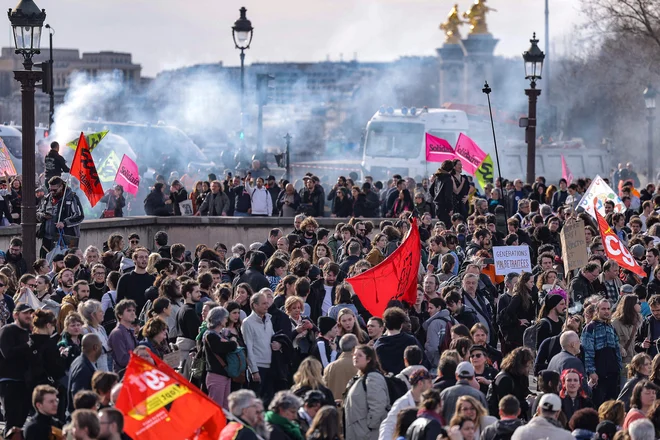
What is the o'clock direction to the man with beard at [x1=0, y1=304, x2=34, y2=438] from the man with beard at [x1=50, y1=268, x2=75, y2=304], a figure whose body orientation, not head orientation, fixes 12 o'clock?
the man with beard at [x1=0, y1=304, x2=34, y2=438] is roughly at 2 o'clock from the man with beard at [x1=50, y1=268, x2=75, y2=304].

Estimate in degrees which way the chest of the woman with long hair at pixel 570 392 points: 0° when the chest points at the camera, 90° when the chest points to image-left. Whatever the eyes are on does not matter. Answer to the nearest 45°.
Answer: approximately 0°

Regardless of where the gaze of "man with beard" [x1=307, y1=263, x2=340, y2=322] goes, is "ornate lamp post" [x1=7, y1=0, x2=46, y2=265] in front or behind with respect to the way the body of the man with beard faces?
behind

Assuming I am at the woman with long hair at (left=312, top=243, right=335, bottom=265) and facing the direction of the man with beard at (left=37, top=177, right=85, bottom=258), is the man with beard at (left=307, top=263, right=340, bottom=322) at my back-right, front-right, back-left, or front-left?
back-left
